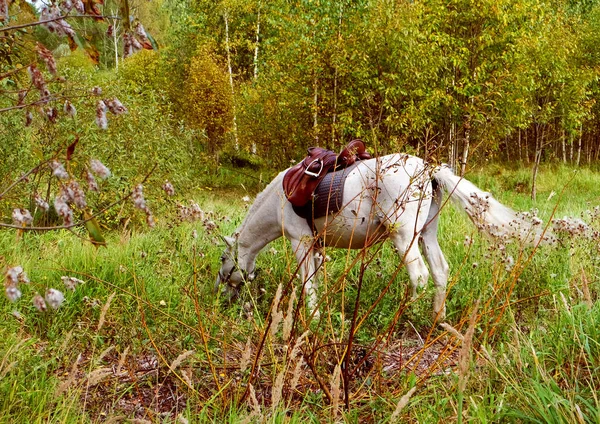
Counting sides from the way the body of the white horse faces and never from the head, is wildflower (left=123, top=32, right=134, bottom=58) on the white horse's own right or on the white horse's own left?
on the white horse's own left

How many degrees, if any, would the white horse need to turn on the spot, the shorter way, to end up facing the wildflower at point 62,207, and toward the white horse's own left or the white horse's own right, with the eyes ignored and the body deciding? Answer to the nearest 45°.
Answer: approximately 90° to the white horse's own left

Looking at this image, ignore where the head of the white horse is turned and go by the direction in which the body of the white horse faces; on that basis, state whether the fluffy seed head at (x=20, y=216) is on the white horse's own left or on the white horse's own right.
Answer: on the white horse's own left

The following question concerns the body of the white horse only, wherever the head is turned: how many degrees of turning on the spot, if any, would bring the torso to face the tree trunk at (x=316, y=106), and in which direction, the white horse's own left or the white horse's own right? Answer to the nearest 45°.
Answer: approximately 90° to the white horse's own right

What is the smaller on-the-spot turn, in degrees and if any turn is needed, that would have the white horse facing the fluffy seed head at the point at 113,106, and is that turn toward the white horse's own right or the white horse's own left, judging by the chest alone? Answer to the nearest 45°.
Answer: approximately 90° to the white horse's own left

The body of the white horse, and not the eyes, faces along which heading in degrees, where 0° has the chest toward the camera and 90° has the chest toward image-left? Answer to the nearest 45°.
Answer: approximately 90°

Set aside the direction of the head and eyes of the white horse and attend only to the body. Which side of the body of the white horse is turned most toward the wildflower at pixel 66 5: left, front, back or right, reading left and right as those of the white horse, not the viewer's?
left

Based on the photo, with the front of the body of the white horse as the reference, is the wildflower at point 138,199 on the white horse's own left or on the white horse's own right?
on the white horse's own left

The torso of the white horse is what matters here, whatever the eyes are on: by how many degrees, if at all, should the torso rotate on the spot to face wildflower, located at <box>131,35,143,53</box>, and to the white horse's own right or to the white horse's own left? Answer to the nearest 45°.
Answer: approximately 90° to the white horse's own left

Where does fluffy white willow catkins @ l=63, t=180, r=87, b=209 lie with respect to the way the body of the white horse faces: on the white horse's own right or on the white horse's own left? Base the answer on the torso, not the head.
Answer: on the white horse's own left

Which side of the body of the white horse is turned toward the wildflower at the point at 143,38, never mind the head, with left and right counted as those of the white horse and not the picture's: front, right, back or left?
left
